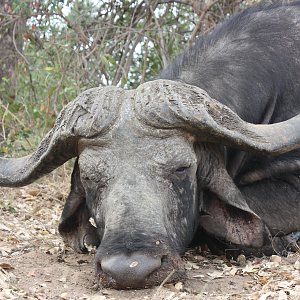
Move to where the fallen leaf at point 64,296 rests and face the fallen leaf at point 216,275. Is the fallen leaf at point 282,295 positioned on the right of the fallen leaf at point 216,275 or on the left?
right

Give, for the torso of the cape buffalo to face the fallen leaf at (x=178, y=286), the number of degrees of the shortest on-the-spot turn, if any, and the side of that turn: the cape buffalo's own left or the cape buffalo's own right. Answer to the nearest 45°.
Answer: approximately 45° to the cape buffalo's own left

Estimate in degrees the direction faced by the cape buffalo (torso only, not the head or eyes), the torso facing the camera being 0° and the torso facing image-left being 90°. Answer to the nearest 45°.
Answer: approximately 45°

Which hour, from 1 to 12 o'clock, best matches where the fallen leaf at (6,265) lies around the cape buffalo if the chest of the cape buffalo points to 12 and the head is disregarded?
The fallen leaf is roughly at 1 o'clock from the cape buffalo.

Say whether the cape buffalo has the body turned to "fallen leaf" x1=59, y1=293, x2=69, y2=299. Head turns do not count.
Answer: yes

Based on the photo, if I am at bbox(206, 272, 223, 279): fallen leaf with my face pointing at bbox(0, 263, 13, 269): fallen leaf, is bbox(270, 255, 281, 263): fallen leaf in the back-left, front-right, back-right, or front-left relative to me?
back-right
